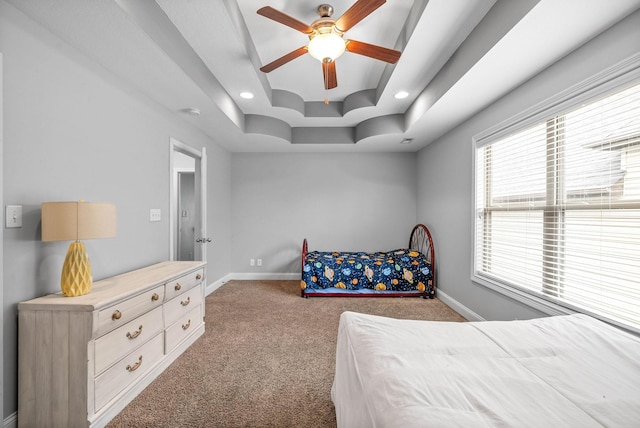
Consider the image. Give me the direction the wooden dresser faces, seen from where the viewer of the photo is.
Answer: facing the viewer and to the right of the viewer

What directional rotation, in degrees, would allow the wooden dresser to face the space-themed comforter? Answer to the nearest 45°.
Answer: approximately 45° to its left
